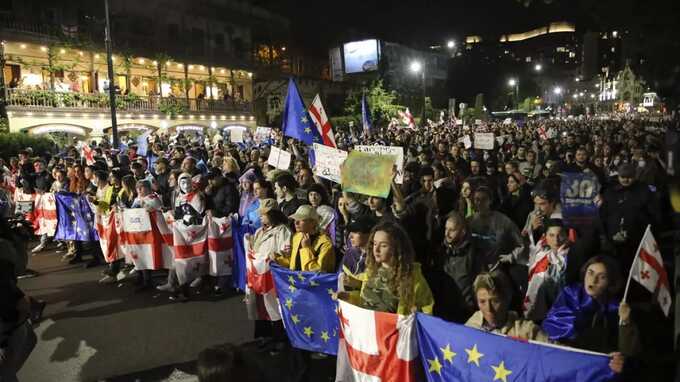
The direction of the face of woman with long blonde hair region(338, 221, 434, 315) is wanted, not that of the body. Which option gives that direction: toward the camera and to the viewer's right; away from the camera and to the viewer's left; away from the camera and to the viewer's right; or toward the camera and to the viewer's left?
toward the camera and to the viewer's left

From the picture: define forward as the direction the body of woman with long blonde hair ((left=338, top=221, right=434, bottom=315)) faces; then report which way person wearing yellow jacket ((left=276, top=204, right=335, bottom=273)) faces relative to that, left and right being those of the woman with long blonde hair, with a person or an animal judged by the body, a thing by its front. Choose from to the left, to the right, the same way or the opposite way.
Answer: the same way

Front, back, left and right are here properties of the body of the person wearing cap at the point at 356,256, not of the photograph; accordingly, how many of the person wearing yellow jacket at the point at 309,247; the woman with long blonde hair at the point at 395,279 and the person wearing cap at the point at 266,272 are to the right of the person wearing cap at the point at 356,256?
2

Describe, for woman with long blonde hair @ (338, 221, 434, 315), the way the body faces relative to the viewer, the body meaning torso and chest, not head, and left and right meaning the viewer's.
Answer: facing the viewer and to the left of the viewer

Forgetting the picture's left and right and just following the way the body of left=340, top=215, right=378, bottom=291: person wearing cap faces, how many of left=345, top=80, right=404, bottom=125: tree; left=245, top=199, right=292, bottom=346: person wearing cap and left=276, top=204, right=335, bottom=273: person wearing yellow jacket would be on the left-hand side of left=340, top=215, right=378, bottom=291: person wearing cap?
0

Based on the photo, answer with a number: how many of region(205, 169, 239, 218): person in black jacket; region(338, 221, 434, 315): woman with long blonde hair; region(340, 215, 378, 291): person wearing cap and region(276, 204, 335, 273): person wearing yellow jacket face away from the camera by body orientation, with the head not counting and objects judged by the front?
0

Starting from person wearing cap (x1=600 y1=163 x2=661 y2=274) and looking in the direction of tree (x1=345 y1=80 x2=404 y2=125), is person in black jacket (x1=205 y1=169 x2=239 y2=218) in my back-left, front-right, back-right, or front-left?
front-left

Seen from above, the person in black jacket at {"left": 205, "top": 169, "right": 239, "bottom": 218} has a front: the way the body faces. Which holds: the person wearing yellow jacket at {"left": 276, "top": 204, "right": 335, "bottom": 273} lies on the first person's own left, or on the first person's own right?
on the first person's own left

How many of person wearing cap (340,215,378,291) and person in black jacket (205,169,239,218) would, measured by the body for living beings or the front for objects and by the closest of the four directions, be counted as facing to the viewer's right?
0

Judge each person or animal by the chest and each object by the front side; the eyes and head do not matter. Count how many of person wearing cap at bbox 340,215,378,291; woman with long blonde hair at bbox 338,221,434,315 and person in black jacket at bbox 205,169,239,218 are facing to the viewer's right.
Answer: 0

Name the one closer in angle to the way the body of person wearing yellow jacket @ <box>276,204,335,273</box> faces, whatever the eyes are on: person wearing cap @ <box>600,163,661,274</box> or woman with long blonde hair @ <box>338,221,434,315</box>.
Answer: the woman with long blonde hair

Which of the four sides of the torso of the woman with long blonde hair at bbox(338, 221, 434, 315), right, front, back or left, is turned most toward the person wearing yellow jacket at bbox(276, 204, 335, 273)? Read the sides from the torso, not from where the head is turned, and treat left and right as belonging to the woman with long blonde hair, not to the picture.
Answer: right

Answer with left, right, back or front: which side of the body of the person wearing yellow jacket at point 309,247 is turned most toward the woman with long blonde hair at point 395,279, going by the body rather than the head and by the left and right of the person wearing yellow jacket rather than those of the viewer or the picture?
left

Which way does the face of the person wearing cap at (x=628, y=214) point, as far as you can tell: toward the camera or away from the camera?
toward the camera

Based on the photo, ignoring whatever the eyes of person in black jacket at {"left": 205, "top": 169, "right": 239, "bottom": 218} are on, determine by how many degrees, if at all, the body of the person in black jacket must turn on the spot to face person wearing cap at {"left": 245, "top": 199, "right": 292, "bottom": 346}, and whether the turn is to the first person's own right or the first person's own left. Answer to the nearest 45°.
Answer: approximately 45° to the first person's own left

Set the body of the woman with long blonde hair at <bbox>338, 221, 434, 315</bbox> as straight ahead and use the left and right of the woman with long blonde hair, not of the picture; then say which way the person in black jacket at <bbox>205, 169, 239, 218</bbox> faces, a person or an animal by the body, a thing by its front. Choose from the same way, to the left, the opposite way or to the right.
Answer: the same way

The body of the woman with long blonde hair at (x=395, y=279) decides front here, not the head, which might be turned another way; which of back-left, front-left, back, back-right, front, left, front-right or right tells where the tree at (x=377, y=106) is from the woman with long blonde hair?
back-right

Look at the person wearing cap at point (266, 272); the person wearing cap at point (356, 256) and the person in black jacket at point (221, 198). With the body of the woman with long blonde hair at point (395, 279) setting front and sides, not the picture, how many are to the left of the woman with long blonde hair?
0

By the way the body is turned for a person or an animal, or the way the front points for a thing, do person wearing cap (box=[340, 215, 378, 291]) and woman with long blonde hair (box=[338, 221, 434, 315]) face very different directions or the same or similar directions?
same or similar directions
